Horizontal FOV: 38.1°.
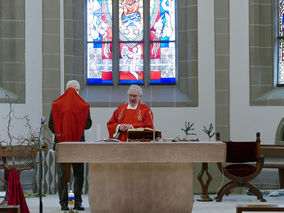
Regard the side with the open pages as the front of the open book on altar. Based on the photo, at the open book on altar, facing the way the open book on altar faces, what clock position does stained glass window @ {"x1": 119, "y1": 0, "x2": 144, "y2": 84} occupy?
The stained glass window is roughly at 12 o'clock from the open book on altar.

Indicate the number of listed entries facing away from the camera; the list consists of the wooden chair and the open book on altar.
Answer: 1

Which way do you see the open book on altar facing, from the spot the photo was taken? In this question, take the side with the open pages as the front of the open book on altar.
facing away from the viewer

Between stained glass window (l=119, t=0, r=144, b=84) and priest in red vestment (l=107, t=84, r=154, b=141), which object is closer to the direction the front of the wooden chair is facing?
the priest in red vestment

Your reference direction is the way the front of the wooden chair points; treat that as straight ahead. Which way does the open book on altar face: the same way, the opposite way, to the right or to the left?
the opposite way

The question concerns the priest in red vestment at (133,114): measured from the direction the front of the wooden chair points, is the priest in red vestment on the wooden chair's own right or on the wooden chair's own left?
on the wooden chair's own right

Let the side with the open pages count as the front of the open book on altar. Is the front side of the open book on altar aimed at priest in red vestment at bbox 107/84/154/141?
yes
